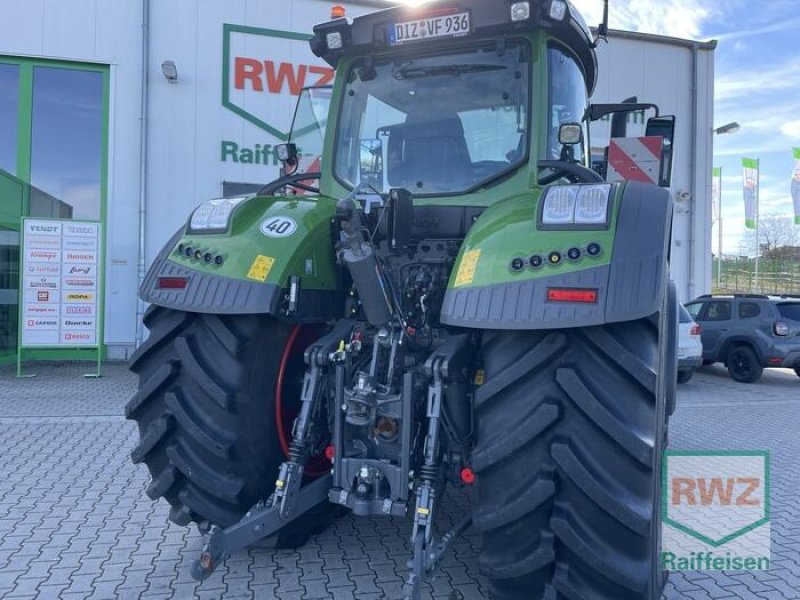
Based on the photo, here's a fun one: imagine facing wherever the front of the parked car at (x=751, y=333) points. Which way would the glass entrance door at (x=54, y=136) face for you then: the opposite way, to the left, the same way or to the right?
the opposite way

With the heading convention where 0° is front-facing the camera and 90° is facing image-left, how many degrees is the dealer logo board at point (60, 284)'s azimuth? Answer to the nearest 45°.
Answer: approximately 0°

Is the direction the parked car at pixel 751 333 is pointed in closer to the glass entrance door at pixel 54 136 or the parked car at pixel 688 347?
the glass entrance door

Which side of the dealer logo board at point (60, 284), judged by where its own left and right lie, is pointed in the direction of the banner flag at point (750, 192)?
left

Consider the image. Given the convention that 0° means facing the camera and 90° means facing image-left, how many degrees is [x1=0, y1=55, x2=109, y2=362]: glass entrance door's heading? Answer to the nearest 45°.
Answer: approximately 0°

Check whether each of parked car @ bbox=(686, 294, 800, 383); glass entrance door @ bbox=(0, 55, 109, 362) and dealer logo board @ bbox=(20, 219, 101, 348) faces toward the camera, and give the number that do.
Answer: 2

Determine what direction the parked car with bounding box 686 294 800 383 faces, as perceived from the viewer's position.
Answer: facing away from the viewer and to the left of the viewer
